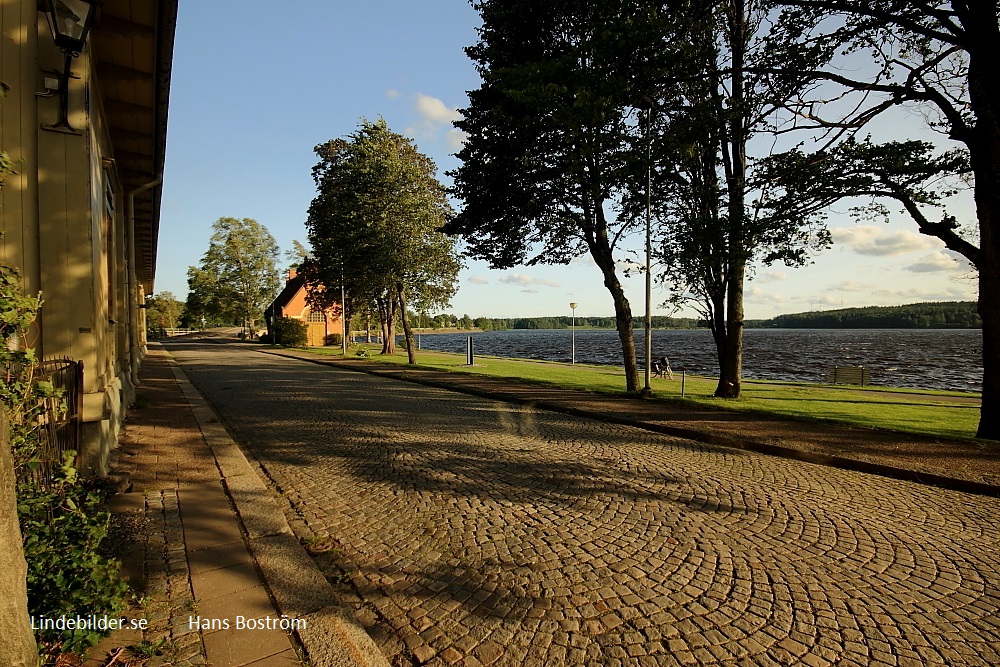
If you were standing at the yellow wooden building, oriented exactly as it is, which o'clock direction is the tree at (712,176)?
The tree is roughly at 12 o'clock from the yellow wooden building.

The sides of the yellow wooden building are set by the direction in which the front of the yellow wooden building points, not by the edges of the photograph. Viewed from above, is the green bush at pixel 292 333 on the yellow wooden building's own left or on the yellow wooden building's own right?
on the yellow wooden building's own left

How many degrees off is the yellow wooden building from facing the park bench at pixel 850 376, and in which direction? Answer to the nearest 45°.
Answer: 0° — it already faces it

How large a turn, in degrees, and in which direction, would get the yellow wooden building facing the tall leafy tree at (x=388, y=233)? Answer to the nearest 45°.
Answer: approximately 45° to its left

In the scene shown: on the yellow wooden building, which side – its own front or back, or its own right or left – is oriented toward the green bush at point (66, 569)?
right

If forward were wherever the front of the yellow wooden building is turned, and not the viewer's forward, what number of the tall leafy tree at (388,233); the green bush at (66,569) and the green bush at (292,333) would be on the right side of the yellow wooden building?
1

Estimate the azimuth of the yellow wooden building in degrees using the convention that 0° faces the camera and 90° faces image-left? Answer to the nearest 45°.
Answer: approximately 270°

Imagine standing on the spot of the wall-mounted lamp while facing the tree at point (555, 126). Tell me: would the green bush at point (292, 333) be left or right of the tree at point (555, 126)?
left
